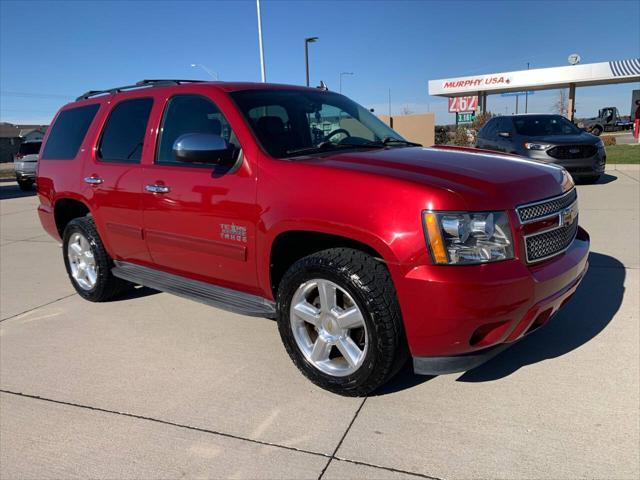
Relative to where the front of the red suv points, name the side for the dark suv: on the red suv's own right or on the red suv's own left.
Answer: on the red suv's own left

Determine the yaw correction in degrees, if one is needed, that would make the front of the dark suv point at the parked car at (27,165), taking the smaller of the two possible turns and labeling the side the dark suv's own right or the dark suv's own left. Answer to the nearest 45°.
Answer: approximately 135° to the dark suv's own right

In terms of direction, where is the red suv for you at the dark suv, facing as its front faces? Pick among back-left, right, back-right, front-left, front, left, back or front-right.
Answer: front-right

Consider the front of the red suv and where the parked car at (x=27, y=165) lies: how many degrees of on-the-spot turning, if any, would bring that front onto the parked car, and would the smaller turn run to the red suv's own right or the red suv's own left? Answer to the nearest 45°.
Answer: approximately 180°

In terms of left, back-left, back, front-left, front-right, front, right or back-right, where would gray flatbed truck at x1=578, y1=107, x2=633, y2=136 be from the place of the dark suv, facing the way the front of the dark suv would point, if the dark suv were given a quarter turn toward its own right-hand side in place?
back-right

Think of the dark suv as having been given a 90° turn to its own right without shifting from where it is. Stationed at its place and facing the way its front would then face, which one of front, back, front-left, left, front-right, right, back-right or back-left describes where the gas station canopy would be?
back-right

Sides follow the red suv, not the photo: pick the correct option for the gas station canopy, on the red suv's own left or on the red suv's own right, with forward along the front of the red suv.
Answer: on the red suv's own left
